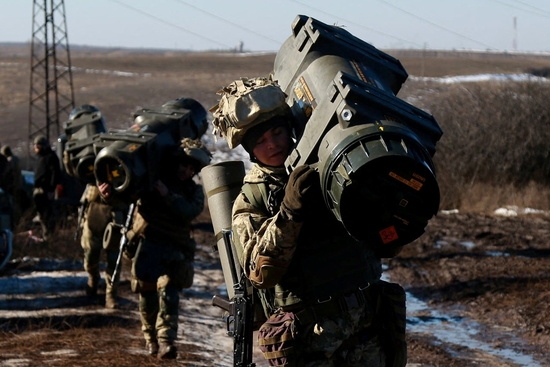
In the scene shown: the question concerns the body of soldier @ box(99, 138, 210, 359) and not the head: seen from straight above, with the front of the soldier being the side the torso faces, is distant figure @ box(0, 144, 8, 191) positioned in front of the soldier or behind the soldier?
behind

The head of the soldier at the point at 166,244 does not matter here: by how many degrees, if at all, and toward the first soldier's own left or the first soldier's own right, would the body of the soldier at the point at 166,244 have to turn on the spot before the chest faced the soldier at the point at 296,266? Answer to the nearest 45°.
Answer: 0° — they already face them

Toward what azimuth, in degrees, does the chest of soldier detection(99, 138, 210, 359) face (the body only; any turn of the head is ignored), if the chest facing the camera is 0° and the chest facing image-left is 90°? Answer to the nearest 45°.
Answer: approximately 0°

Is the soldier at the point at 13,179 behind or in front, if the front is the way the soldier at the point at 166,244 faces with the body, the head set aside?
behind

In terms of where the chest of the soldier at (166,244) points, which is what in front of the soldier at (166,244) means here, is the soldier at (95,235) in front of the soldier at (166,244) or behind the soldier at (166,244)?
behind
